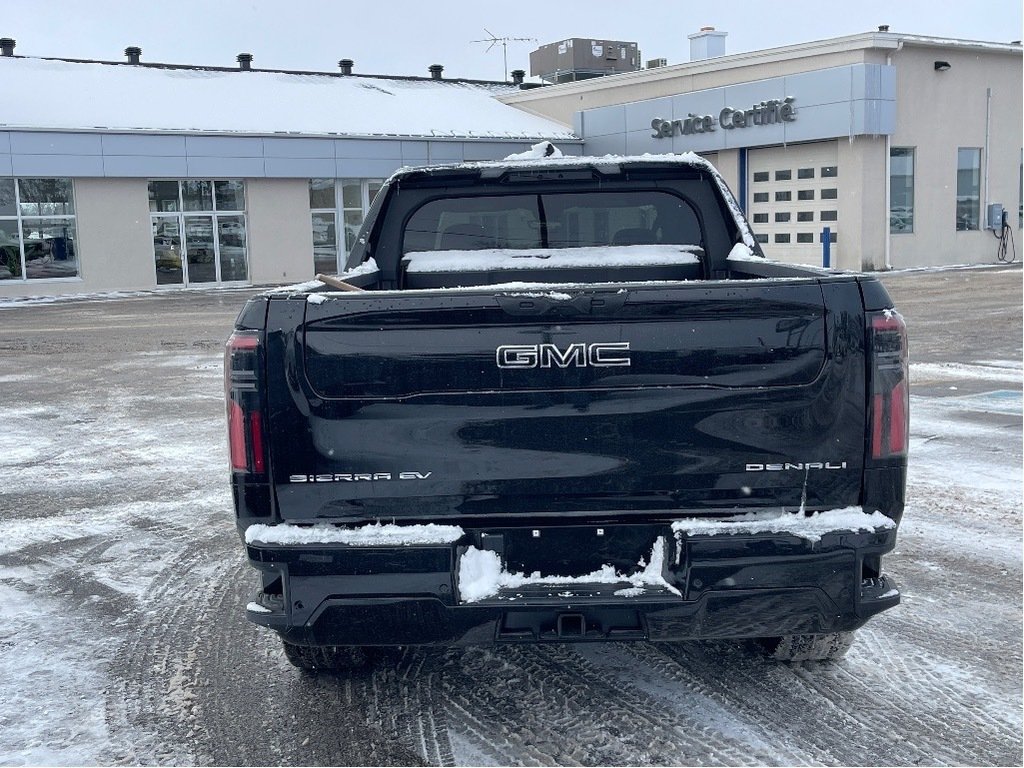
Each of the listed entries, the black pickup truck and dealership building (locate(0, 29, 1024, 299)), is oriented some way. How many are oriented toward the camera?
1

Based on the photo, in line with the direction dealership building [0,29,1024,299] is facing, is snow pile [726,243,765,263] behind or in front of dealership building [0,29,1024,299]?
in front

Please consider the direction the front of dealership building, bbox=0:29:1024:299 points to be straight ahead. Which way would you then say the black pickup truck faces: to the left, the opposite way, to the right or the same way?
the opposite way

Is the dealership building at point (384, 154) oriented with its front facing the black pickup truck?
yes

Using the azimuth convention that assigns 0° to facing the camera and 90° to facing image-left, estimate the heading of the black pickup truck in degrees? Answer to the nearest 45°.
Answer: approximately 180°

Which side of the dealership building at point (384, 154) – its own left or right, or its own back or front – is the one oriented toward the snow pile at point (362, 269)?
front

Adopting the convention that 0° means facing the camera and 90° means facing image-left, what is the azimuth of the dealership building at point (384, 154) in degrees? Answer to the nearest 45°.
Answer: approximately 0°

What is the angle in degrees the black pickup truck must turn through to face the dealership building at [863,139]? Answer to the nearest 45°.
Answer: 0° — it already faces it

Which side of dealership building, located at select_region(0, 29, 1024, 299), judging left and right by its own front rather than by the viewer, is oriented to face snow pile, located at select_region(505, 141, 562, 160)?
front

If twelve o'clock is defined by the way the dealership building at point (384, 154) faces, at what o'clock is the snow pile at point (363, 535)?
The snow pile is roughly at 12 o'clock from the dealership building.

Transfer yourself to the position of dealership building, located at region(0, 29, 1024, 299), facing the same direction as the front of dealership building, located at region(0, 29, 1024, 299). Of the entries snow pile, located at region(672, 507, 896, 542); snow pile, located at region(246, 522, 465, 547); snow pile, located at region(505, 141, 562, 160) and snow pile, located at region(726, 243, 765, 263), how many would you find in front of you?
4
